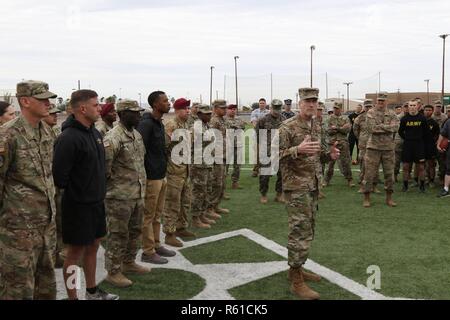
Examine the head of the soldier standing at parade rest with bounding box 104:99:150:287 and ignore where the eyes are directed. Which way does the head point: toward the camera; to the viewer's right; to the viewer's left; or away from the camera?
to the viewer's right

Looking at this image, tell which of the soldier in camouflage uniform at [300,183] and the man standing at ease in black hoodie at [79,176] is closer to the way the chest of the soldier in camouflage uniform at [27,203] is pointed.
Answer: the soldier in camouflage uniform

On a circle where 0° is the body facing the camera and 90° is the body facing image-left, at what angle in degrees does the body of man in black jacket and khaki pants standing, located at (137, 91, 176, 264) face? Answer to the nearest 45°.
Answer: approximately 270°

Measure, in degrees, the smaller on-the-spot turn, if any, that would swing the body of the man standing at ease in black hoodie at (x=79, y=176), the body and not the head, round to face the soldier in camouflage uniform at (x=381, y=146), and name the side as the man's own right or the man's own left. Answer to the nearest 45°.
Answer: approximately 90° to the man's own left

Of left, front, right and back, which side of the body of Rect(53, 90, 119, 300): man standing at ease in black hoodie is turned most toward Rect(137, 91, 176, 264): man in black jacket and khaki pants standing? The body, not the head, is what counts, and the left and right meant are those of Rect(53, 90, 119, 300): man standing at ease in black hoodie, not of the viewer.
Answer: left

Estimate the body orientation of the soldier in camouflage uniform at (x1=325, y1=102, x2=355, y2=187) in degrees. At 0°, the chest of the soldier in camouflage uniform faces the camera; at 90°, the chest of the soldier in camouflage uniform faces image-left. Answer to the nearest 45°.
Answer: approximately 0°

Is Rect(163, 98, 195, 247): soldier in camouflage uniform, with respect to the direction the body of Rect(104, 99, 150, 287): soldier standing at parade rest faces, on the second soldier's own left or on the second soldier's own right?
on the second soldier's own left

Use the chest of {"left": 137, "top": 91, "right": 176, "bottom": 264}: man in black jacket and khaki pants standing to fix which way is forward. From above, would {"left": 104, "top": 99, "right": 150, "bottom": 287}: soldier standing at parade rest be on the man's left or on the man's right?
on the man's right

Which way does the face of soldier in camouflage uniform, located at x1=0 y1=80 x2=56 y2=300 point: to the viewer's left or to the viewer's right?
to the viewer's right

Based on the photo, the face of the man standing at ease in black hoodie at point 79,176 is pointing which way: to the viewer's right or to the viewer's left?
to the viewer's right

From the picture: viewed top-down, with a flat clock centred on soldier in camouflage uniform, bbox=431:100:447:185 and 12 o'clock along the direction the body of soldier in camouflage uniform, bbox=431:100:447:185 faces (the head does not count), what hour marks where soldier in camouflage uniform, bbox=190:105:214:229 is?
soldier in camouflage uniform, bbox=190:105:214:229 is roughly at 1 o'clock from soldier in camouflage uniform, bbox=431:100:447:185.

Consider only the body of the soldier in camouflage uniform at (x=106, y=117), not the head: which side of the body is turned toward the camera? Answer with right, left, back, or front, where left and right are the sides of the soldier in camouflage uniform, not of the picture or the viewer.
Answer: right
